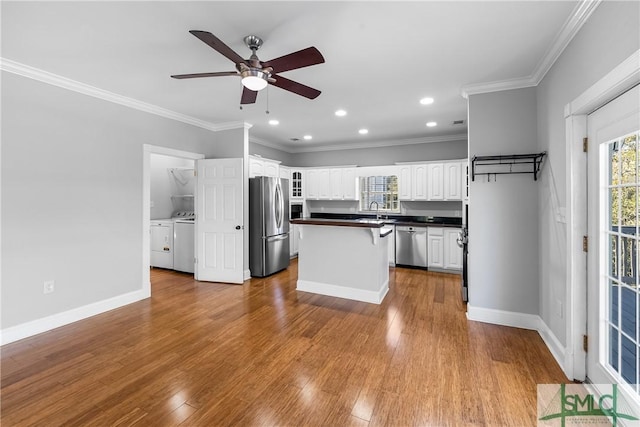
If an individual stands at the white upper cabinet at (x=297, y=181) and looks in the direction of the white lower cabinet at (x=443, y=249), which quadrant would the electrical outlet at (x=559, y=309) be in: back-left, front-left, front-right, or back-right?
front-right

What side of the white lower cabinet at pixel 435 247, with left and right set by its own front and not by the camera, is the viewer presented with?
front

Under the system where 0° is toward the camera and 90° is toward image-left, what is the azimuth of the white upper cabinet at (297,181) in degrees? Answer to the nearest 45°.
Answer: approximately 0°

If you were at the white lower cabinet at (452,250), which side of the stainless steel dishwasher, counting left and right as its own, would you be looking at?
left

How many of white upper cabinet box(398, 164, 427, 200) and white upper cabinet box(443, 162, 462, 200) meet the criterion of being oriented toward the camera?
2

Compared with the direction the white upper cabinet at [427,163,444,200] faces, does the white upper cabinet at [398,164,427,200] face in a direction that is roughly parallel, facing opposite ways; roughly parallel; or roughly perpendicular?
roughly parallel

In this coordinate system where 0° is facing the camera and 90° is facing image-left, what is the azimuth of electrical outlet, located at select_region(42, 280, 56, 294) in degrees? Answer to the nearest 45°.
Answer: approximately 315°

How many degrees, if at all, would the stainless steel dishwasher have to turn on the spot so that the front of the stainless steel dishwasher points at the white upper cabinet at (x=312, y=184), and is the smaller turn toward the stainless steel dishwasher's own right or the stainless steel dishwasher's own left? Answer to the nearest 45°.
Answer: approximately 90° to the stainless steel dishwasher's own right

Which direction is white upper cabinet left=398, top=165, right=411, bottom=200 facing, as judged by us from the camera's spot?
facing the viewer

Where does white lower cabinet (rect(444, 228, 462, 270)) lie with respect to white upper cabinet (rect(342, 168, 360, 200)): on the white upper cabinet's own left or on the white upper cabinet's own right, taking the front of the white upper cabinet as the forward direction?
on the white upper cabinet's own left

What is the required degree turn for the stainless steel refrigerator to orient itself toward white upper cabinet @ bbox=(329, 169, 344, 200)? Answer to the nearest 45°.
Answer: approximately 90° to its left

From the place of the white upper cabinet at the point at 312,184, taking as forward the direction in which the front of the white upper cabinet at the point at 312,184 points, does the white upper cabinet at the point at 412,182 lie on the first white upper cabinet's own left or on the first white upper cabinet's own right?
on the first white upper cabinet's own left

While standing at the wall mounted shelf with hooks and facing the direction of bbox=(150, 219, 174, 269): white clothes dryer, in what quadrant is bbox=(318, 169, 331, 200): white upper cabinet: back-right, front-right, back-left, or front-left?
front-right

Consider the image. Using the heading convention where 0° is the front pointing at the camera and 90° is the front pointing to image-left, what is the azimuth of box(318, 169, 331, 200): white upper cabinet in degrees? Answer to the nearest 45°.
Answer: approximately 0°

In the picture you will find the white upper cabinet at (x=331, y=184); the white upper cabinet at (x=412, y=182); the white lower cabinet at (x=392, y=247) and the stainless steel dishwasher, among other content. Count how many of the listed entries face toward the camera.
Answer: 4

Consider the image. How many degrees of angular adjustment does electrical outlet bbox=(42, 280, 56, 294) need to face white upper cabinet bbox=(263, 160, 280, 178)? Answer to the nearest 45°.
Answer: approximately 45° to its left

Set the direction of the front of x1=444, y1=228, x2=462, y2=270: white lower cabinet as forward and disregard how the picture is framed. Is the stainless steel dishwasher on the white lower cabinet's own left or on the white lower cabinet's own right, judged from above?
on the white lower cabinet's own right

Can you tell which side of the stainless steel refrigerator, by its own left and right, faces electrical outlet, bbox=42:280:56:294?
right
